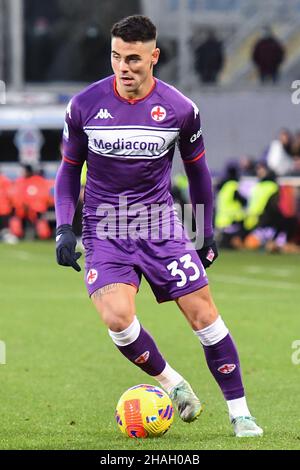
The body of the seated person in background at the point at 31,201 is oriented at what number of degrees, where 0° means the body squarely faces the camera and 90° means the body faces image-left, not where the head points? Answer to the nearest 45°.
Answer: approximately 0°

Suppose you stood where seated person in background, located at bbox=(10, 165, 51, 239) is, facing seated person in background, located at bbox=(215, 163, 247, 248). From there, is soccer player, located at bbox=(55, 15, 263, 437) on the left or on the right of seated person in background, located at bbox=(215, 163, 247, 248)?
right

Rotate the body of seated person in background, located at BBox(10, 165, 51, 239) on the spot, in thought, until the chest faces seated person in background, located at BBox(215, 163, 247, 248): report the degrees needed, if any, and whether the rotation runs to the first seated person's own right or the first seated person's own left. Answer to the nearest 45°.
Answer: approximately 45° to the first seated person's own left

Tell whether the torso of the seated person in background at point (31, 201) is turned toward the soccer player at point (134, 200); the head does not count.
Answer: yes

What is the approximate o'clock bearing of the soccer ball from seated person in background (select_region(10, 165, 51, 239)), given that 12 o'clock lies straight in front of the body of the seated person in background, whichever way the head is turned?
The soccer ball is roughly at 12 o'clock from the seated person in background.

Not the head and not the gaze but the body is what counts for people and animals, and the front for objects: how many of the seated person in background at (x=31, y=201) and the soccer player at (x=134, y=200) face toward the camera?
2
